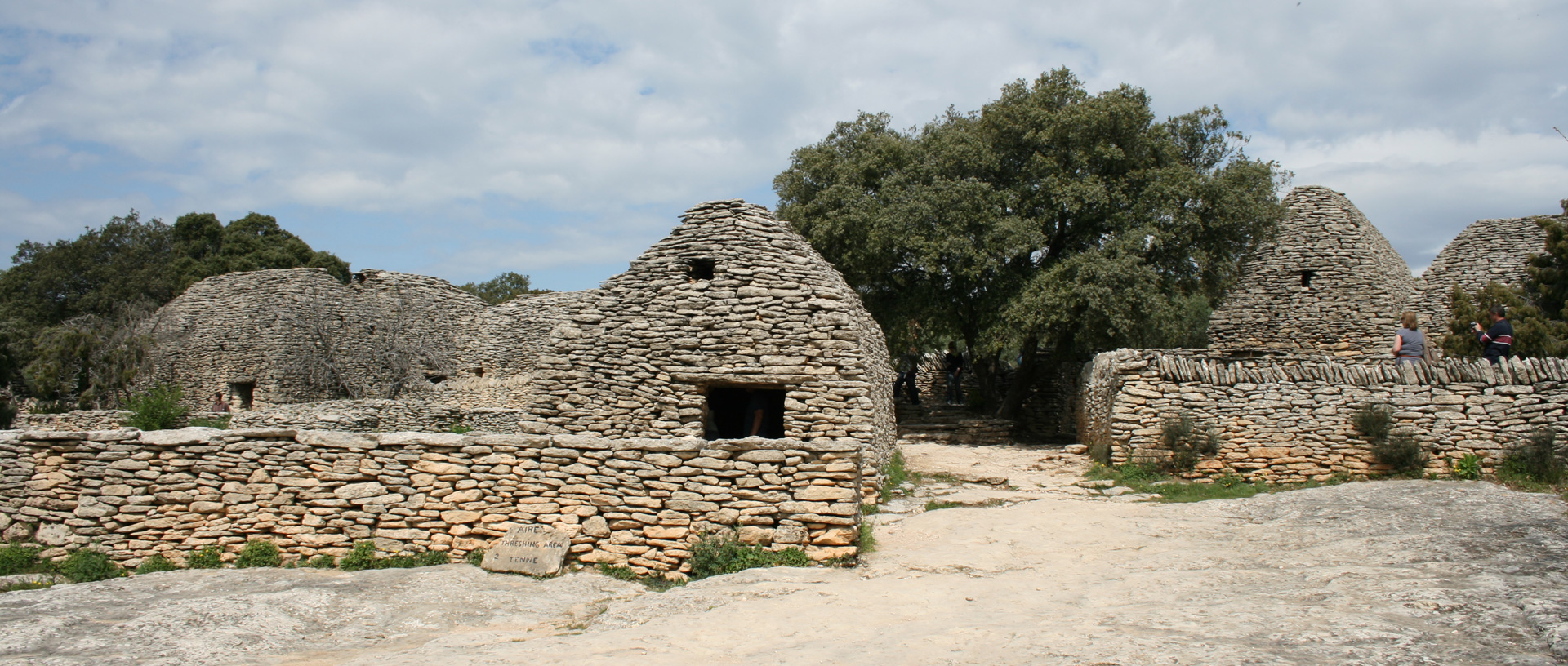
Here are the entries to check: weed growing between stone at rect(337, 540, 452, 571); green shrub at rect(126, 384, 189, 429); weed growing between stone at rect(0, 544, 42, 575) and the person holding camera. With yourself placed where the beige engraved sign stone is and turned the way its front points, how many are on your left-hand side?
1

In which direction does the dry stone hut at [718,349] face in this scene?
toward the camera

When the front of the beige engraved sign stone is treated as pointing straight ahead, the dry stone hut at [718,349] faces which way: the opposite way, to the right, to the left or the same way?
the same way

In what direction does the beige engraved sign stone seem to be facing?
toward the camera

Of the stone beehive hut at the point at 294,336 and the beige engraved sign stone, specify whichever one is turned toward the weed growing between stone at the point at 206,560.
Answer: the stone beehive hut

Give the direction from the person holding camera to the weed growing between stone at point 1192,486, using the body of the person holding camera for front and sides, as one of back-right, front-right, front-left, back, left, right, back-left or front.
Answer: front-left

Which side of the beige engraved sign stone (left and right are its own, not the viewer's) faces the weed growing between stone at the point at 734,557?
left

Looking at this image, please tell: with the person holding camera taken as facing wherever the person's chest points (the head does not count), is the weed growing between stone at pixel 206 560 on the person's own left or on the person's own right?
on the person's own left

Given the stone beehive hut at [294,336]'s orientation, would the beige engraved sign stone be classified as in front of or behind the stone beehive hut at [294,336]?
in front

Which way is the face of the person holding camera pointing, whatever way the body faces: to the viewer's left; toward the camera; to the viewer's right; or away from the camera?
to the viewer's left

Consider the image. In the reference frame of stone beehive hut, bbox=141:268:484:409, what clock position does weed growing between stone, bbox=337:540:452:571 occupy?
The weed growing between stone is roughly at 12 o'clock from the stone beehive hut.

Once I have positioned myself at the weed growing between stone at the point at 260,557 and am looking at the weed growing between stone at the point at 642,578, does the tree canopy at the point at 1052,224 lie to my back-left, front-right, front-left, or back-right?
front-left

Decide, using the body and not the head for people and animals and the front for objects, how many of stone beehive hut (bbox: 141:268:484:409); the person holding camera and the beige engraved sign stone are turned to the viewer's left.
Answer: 1

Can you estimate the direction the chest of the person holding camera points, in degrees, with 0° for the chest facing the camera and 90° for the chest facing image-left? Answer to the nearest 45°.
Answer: approximately 90°

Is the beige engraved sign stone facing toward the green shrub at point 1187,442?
no

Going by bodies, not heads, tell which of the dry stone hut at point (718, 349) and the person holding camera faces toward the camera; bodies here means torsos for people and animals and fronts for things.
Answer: the dry stone hut
